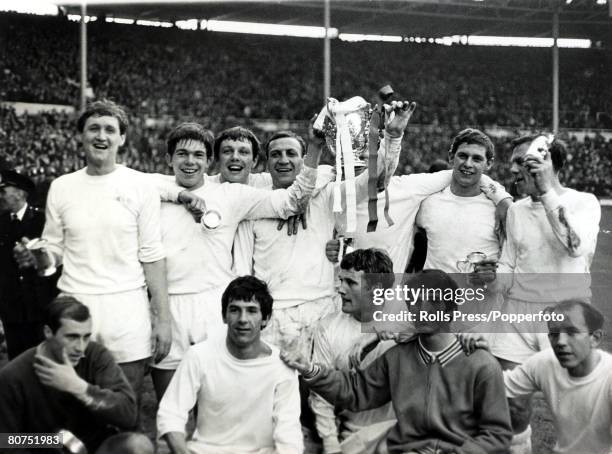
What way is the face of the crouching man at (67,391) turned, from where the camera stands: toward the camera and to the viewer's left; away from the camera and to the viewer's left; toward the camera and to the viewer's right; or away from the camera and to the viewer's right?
toward the camera and to the viewer's right

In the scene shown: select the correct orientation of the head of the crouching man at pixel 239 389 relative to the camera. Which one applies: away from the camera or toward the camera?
toward the camera

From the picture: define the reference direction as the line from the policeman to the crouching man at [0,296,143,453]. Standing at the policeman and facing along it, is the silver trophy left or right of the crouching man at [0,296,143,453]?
left

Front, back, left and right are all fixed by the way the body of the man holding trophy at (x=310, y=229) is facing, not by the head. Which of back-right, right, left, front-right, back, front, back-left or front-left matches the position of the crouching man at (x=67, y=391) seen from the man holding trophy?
front-right

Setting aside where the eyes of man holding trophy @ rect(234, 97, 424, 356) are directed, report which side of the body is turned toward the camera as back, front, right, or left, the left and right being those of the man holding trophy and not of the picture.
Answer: front

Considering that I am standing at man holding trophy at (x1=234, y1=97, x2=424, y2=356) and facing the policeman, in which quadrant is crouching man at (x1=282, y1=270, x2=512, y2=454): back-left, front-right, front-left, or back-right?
back-left

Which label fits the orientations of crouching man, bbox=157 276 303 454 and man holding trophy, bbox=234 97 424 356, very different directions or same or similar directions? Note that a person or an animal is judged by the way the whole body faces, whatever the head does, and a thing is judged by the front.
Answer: same or similar directions

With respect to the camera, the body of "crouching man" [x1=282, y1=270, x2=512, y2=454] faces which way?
toward the camera

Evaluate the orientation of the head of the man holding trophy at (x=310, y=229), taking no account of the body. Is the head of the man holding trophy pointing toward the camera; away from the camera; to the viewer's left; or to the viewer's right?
toward the camera

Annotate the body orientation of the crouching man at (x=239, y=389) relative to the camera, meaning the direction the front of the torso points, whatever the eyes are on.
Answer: toward the camera

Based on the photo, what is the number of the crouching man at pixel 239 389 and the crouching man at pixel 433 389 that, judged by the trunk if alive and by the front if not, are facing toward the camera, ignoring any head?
2
